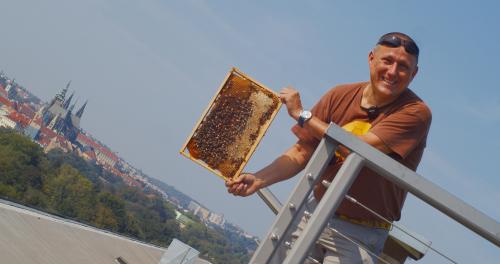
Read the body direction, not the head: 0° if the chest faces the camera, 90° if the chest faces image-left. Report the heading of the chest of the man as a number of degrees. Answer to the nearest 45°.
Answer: approximately 45°
